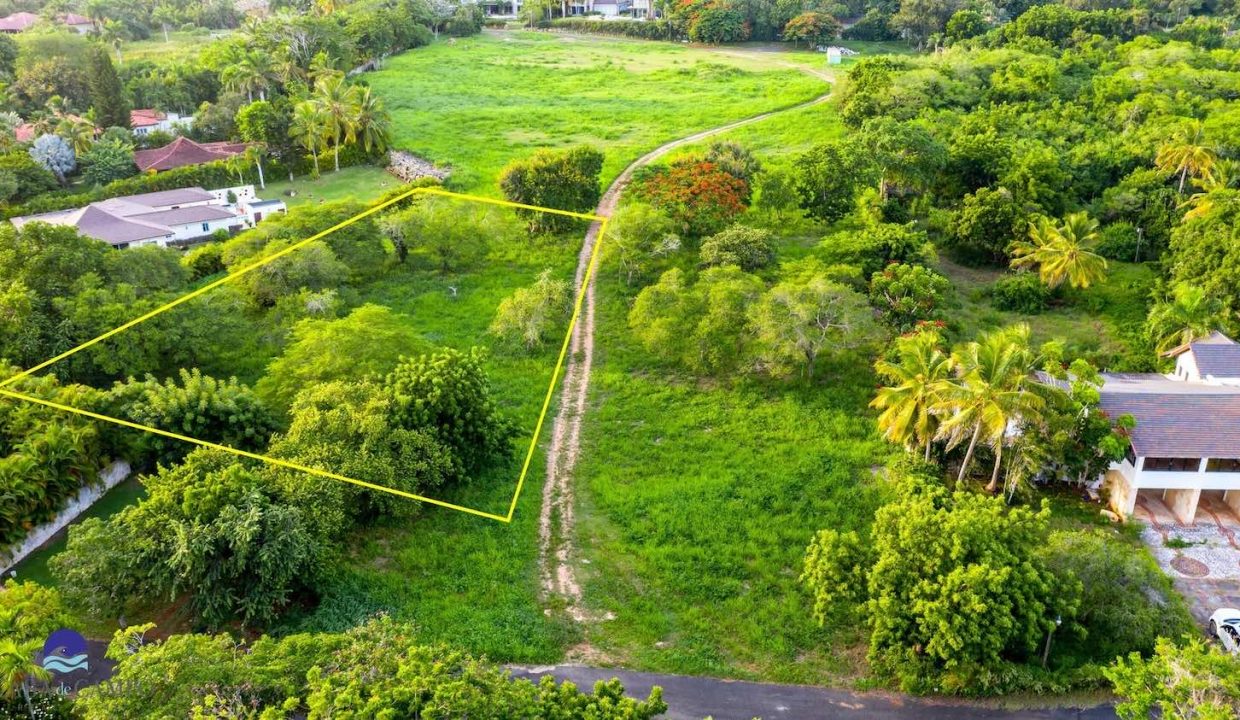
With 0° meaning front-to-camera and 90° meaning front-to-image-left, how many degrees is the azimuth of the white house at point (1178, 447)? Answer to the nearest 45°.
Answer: approximately 0°

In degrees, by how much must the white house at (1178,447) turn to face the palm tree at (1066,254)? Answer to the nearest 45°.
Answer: approximately 180°

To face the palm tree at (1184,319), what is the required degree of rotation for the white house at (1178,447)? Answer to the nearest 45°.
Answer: approximately 180°

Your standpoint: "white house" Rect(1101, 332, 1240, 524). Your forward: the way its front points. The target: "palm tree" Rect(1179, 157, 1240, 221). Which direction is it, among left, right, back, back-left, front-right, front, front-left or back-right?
back

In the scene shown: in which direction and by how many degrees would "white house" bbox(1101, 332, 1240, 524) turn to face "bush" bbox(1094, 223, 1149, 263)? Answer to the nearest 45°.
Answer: approximately 180°

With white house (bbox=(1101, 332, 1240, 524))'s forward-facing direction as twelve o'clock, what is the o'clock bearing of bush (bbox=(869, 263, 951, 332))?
The bush is roughly at 4 o'clock from the white house.

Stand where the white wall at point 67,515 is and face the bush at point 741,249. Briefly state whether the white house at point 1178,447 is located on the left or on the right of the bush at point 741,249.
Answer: right

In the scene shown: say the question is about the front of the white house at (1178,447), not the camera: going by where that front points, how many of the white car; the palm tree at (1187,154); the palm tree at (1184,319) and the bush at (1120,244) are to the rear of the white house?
3

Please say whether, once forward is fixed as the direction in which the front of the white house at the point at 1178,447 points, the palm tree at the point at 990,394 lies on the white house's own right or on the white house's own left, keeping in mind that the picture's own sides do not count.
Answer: on the white house's own right

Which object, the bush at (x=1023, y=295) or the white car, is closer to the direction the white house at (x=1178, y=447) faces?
the white car

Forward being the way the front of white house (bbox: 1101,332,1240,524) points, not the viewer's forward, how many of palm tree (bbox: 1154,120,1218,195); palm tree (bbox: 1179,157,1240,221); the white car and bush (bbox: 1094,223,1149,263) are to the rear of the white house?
3

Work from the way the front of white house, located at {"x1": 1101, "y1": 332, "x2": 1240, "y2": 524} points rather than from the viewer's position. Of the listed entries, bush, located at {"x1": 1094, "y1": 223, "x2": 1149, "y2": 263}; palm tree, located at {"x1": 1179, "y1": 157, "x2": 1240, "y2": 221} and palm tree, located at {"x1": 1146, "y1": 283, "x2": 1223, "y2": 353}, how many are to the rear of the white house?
3

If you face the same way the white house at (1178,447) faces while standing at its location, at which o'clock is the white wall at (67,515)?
The white wall is roughly at 2 o'clock from the white house.

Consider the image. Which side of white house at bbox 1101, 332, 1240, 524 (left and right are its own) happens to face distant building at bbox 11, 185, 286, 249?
right
